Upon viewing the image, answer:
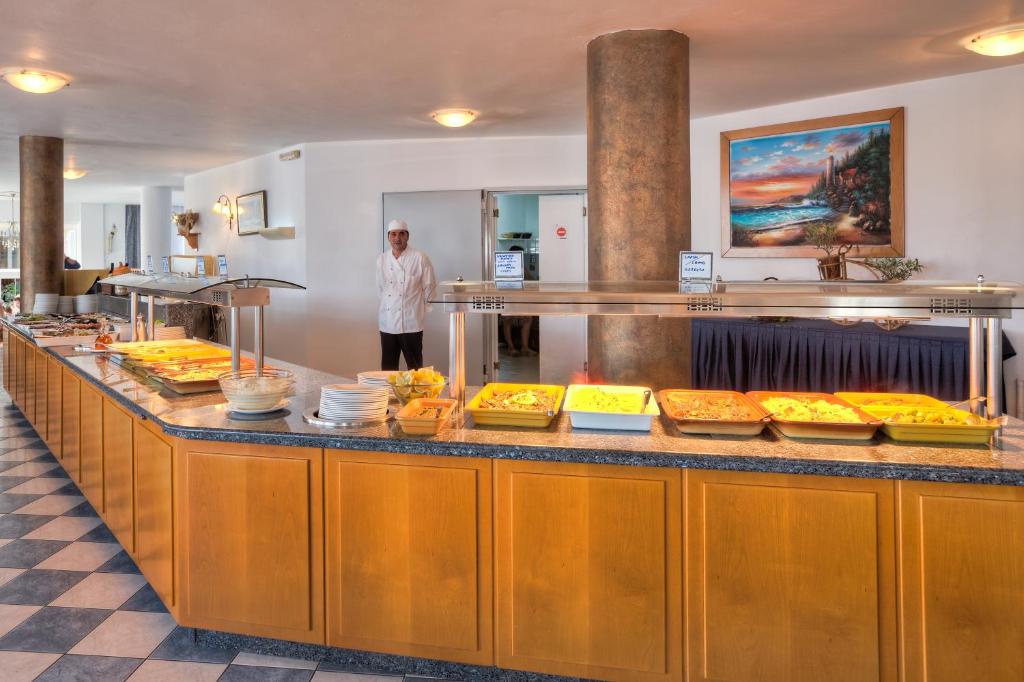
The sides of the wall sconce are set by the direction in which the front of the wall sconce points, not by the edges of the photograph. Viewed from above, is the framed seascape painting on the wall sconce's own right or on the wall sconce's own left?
on the wall sconce's own left

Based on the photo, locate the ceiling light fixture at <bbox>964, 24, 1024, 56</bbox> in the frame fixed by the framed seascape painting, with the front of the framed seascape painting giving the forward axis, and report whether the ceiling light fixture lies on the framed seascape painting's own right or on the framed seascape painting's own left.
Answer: on the framed seascape painting's own left

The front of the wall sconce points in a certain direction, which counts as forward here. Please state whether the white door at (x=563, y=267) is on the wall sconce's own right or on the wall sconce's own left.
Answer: on the wall sconce's own left

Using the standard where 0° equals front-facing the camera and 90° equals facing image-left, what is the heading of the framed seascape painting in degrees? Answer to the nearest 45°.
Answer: approximately 45°
